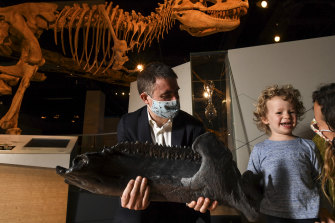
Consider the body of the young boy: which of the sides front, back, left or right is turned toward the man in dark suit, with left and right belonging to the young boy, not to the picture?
right

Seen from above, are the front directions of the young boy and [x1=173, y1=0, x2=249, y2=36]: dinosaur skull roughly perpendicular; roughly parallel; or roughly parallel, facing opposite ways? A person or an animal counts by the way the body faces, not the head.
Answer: roughly perpendicular

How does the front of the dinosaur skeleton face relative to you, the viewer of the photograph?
facing to the right of the viewer

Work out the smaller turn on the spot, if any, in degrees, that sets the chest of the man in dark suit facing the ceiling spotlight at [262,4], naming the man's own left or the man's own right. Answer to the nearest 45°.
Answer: approximately 135° to the man's own left

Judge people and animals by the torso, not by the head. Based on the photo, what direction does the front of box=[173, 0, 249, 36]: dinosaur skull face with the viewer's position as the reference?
facing to the right of the viewer

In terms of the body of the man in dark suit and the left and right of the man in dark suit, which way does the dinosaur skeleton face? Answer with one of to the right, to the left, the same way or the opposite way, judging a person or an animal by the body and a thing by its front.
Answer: to the left

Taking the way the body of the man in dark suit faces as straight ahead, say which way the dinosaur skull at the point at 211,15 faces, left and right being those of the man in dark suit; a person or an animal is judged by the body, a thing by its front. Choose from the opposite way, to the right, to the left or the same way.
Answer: to the left

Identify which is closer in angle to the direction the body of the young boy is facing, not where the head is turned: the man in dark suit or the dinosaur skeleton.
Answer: the man in dark suit

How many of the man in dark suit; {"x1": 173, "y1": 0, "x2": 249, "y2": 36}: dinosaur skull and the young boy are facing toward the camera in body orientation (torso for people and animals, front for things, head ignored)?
2

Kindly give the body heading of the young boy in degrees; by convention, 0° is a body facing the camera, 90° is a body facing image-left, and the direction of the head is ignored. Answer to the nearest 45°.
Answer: approximately 0°

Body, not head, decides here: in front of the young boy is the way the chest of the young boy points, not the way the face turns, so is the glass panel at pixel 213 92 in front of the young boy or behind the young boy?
behind
